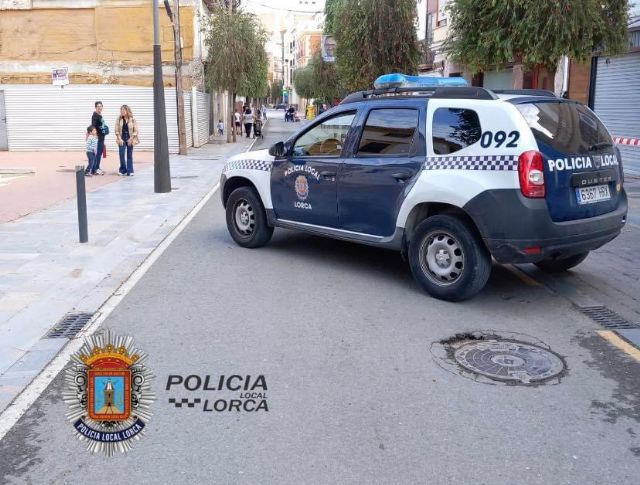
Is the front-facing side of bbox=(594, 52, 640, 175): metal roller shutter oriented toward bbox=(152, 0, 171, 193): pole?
yes

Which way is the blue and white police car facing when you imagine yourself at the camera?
facing away from the viewer and to the left of the viewer

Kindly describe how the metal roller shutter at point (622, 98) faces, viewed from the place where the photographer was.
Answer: facing the viewer and to the left of the viewer

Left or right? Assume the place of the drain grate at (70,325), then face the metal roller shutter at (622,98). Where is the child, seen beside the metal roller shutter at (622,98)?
left

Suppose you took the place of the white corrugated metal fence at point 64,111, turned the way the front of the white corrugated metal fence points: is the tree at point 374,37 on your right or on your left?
on your left

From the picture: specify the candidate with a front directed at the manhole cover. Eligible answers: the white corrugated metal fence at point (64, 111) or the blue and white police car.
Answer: the white corrugated metal fence

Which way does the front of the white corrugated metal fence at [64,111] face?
toward the camera

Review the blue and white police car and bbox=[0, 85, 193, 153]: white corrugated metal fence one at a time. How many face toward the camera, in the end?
1

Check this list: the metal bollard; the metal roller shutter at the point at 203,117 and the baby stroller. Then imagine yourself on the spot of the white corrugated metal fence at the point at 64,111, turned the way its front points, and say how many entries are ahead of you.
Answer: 1

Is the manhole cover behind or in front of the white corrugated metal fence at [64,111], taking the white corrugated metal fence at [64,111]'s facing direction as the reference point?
in front
